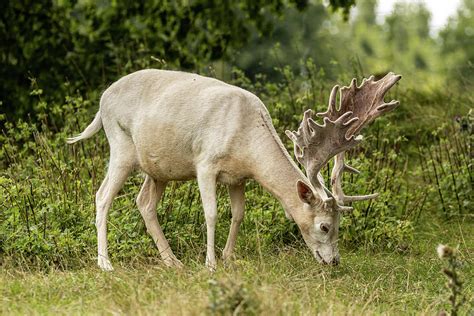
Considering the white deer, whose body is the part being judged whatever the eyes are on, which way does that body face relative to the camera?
to the viewer's right
